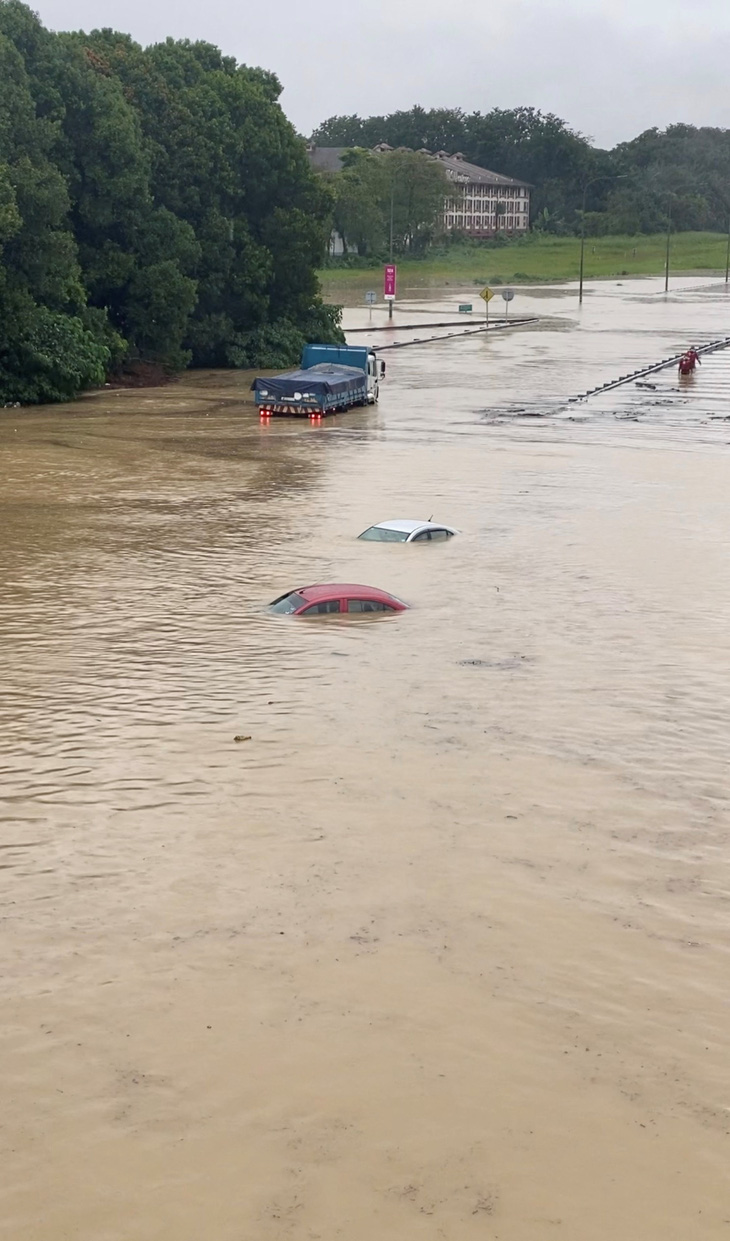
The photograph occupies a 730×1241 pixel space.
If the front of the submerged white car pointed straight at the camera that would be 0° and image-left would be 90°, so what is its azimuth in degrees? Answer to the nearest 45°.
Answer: approximately 45°

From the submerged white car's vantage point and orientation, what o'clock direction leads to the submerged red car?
The submerged red car is roughly at 11 o'clock from the submerged white car.

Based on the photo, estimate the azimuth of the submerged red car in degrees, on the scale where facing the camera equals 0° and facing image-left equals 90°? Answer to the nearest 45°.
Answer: approximately 45°

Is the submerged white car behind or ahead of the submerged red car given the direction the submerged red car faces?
behind
